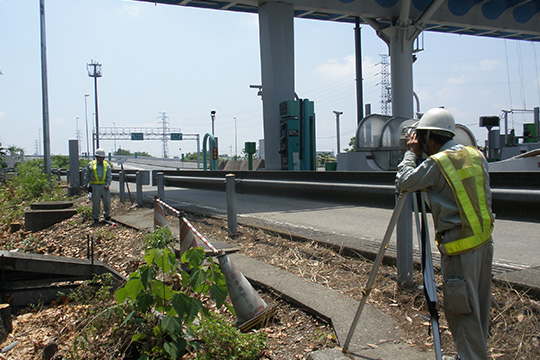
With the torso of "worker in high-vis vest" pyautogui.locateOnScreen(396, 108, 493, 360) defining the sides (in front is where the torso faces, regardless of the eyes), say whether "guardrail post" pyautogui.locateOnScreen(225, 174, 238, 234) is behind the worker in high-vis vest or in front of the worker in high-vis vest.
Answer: in front

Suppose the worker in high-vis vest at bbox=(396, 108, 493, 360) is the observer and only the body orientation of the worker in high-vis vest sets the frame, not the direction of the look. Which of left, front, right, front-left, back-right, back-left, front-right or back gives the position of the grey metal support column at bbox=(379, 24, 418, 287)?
front-right

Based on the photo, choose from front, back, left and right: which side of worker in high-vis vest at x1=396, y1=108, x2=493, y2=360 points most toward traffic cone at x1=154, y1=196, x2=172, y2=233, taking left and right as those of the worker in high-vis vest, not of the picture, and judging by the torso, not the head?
front

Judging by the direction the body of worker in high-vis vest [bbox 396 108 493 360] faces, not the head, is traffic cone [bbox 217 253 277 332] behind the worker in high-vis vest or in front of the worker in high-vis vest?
in front

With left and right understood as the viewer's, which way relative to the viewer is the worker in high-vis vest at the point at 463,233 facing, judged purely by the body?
facing away from the viewer and to the left of the viewer

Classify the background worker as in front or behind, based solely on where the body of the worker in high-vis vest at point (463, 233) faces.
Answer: in front

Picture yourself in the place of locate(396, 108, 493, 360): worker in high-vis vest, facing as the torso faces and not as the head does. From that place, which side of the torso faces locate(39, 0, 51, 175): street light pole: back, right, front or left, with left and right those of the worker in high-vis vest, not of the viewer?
front
